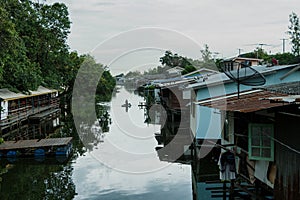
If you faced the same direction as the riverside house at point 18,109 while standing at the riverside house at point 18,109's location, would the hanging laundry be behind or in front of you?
in front

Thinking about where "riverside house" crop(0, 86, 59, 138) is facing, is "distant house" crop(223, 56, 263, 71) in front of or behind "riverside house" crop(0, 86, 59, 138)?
in front

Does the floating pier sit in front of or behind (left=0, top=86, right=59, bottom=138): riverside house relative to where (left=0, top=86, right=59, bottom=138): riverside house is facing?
in front

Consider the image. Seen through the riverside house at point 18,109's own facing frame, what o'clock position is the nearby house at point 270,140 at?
the nearby house at point 270,140 is roughly at 1 o'clock from the riverside house at point 18,109.

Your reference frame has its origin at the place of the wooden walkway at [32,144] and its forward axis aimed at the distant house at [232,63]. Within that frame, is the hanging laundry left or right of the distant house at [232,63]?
right

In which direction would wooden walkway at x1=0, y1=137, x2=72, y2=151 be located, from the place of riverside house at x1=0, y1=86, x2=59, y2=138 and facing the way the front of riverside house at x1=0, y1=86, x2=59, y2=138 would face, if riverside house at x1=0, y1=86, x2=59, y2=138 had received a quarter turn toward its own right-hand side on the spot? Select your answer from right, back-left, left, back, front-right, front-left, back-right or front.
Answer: front-left

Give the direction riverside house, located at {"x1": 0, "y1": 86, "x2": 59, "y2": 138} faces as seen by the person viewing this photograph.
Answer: facing the viewer and to the right of the viewer
